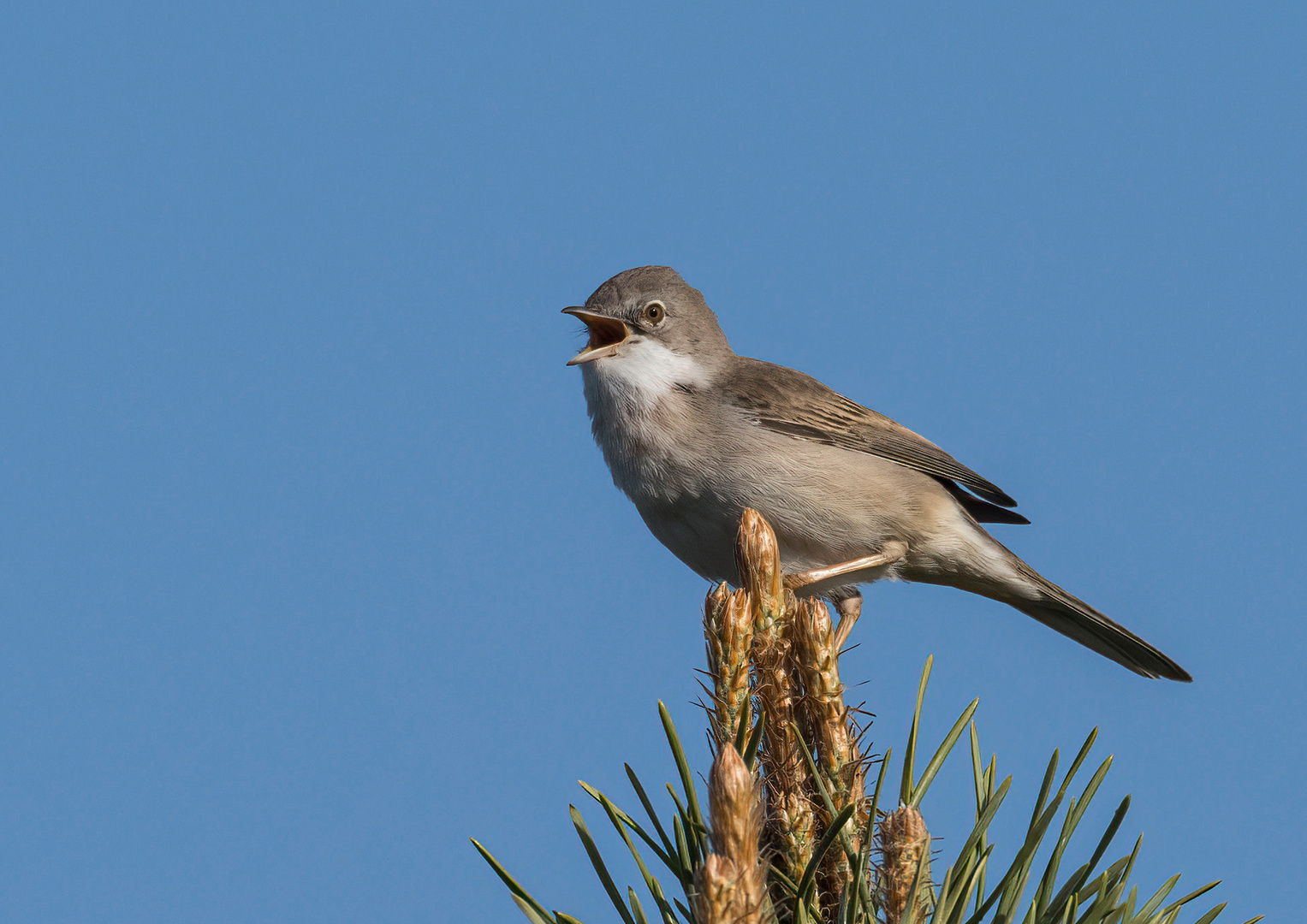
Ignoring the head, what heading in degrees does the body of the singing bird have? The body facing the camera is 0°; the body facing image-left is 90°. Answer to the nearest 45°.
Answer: approximately 90°
